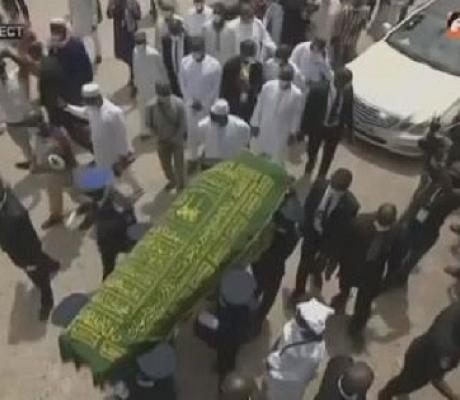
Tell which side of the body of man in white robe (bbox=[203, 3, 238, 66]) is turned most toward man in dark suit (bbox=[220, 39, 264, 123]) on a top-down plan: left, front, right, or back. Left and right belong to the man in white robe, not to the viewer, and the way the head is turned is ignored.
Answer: front

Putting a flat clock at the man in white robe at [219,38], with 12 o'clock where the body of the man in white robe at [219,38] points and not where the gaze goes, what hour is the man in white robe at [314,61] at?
the man in white robe at [314,61] is roughly at 10 o'clock from the man in white robe at [219,38].

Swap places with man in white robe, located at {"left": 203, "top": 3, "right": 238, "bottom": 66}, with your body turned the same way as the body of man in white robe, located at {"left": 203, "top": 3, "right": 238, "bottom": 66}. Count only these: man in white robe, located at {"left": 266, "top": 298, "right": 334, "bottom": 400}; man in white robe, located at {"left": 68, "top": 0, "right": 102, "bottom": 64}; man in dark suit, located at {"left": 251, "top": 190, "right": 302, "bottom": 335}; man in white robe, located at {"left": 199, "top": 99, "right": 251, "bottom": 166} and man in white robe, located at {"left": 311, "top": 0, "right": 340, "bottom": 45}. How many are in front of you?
3

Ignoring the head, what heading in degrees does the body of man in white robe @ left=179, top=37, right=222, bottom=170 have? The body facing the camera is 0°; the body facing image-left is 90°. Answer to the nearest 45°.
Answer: approximately 0°

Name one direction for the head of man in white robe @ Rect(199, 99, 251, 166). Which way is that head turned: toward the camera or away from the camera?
toward the camera

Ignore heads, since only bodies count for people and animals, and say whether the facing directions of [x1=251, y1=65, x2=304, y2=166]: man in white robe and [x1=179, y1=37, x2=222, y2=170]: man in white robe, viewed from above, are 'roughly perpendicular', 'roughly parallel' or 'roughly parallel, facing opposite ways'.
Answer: roughly parallel

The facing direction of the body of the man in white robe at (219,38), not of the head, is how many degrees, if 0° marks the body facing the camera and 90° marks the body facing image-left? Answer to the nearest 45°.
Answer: approximately 0°

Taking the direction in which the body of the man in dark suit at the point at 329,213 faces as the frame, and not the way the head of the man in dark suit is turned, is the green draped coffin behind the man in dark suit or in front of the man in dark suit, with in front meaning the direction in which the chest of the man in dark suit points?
in front

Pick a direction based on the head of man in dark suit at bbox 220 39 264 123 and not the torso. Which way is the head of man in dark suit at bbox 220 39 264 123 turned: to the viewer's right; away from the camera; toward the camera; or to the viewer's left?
toward the camera

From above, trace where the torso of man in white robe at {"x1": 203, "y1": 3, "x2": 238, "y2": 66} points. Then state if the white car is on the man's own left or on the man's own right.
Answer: on the man's own left

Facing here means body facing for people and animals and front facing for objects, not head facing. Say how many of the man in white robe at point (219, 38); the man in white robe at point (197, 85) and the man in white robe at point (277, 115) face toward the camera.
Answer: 3

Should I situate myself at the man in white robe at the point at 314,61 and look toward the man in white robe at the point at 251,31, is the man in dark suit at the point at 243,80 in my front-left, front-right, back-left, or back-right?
front-left

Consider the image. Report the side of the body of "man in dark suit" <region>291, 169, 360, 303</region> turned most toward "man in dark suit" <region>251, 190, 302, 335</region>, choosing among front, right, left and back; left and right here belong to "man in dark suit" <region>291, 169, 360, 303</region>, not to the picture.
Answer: front

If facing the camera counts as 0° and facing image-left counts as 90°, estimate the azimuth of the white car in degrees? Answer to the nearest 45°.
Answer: approximately 45°

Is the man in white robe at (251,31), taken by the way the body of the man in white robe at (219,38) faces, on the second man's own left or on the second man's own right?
on the second man's own left

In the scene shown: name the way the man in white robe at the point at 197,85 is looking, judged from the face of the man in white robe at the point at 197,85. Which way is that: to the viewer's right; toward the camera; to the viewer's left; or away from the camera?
toward the camera

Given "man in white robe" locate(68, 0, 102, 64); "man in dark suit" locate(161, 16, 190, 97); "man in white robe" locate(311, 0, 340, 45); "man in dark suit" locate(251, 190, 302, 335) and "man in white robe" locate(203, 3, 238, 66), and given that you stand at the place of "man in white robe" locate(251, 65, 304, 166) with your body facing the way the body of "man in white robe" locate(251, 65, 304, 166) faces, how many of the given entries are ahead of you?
1

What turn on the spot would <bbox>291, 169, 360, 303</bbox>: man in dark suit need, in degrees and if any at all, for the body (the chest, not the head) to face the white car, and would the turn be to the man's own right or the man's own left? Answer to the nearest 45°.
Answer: approximately 135° to the man's own right
